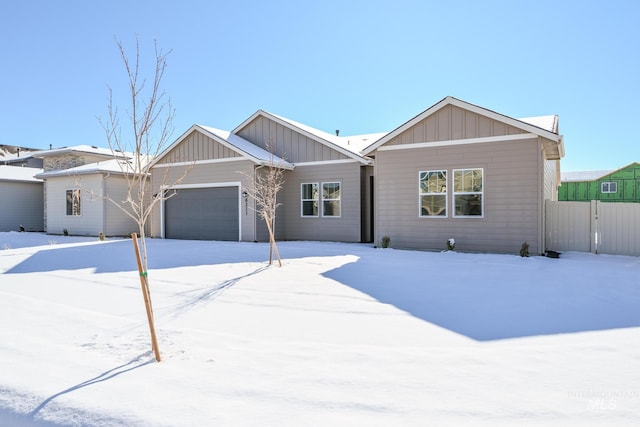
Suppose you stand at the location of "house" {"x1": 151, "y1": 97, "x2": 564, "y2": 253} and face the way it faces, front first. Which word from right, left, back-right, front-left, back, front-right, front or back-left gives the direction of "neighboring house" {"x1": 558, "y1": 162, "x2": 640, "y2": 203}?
back-left

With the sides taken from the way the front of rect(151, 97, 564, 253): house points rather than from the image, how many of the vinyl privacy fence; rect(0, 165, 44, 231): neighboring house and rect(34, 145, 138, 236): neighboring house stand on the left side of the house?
1

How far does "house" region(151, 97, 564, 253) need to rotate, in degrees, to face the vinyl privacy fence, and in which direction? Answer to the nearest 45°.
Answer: approximately 90° to its left

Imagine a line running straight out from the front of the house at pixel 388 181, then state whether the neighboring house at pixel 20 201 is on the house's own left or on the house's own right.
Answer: on the house's own right

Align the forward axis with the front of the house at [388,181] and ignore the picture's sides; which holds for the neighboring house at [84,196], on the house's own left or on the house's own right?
on the house's own right

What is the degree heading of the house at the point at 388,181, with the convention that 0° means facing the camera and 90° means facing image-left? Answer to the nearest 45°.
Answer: approximately 0°

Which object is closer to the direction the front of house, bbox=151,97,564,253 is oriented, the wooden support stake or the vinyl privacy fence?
the wooden support stake

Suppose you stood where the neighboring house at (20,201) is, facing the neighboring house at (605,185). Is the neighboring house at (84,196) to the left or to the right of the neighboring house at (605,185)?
right

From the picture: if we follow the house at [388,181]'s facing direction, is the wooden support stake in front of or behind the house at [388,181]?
in front

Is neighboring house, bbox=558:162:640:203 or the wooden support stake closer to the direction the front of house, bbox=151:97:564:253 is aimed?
the wooden support stake

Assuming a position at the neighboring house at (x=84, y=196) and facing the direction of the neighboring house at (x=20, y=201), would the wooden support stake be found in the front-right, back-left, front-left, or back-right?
back-left
